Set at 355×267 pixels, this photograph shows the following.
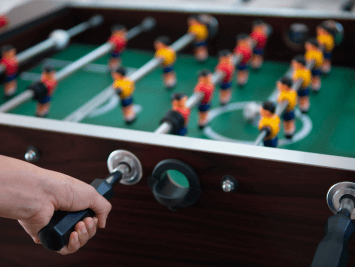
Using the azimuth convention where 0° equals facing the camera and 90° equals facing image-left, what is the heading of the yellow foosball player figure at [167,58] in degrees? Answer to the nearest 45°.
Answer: approximately 90°

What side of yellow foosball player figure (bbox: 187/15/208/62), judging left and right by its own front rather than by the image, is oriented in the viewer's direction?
left

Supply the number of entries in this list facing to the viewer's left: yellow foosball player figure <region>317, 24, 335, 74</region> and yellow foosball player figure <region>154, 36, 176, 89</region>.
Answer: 2

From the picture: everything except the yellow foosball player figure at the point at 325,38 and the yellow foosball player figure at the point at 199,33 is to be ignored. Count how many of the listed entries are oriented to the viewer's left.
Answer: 2

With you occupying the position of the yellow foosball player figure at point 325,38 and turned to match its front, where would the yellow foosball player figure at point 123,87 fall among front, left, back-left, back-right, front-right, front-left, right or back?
front-left

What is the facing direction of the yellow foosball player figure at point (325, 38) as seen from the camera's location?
facing to the left of the viewer

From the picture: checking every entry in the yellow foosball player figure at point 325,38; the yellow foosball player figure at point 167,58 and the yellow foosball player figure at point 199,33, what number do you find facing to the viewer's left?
3

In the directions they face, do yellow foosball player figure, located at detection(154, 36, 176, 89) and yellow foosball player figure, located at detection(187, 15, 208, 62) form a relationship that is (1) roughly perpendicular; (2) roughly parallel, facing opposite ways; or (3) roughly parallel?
roughly parallel

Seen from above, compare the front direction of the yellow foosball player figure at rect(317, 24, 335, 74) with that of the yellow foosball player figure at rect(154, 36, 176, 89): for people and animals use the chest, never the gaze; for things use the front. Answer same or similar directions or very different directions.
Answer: same or similar directions
